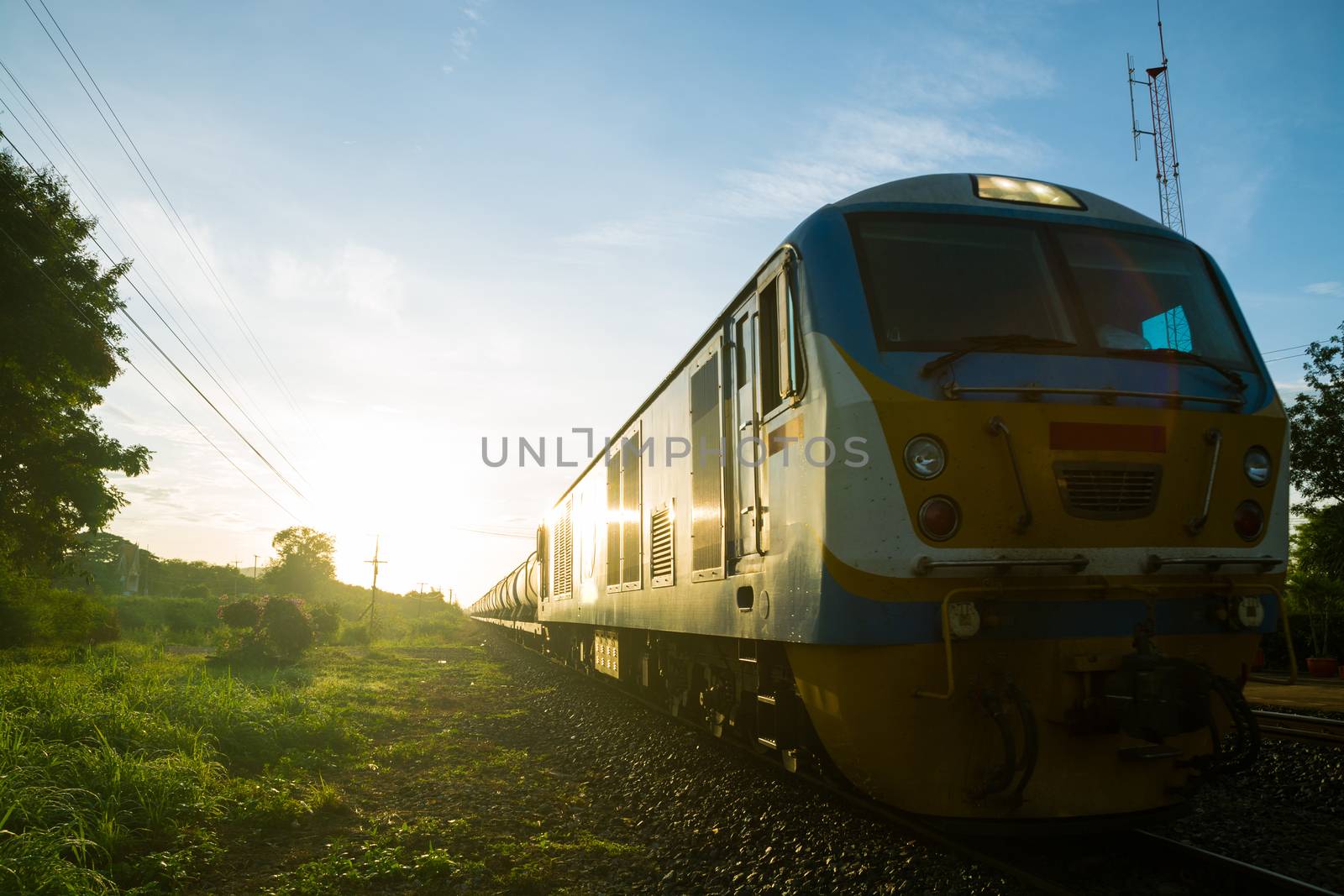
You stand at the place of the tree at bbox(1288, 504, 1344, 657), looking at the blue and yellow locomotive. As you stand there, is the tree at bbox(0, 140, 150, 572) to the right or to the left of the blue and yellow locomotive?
right

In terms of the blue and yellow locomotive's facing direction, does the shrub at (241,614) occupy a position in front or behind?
behind

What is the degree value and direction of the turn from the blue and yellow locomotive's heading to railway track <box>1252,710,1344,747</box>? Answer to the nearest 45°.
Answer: approximately 90° to its left

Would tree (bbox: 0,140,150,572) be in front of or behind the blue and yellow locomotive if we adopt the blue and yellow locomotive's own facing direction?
behind

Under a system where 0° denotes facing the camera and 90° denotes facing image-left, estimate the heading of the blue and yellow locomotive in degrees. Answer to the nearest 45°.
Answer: approximately 315°

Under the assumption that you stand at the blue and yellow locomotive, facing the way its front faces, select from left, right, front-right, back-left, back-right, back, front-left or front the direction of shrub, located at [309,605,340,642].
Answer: back

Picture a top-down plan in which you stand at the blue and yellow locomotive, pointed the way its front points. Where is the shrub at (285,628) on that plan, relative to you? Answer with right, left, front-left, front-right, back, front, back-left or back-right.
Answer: back

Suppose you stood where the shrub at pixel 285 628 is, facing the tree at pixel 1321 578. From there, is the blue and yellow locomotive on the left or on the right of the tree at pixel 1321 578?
right

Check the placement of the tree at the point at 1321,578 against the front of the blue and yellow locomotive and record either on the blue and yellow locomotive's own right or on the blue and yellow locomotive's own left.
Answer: on the blue and yellow locomotive's own left
